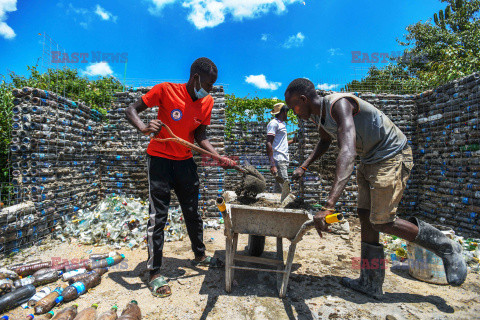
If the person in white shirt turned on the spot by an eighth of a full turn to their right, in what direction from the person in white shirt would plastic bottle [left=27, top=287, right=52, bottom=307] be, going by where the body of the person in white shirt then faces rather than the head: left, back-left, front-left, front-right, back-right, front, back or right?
front-right

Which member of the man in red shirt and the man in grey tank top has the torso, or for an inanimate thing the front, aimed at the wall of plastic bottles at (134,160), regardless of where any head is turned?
the man in grey tank top

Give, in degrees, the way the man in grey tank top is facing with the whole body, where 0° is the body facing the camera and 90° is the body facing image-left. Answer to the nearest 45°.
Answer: approximately 90°

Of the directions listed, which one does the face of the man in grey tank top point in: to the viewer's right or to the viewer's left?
to the viewer's left

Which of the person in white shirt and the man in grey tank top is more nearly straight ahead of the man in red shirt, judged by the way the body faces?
the man in grey tank top

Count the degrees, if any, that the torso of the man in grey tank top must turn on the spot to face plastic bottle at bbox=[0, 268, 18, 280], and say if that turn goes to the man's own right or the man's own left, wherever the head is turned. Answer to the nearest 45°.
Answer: approximately 45° to the man's own left

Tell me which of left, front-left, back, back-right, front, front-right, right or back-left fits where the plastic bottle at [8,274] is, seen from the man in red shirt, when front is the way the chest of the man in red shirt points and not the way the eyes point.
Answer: back-right

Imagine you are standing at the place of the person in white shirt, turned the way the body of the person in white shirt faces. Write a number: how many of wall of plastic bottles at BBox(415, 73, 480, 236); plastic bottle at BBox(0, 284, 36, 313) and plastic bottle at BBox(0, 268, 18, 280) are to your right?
2

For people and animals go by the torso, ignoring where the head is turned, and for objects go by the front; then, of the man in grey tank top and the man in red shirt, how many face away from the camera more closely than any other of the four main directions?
0
